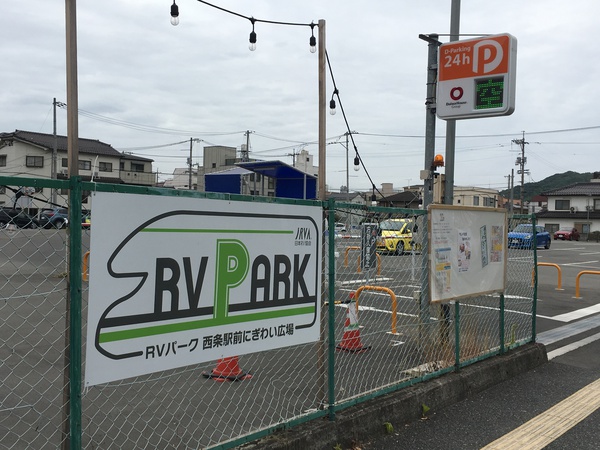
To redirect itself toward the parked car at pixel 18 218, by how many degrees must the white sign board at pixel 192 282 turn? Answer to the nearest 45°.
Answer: approximately 135° to its right

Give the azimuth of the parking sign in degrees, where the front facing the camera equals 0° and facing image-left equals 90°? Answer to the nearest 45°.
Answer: approximately 45°

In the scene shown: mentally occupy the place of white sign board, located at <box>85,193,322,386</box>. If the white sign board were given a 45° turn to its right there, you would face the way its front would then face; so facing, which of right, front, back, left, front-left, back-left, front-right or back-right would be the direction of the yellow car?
back-left

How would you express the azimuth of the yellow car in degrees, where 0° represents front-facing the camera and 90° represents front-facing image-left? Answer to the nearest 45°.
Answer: approximately 45°

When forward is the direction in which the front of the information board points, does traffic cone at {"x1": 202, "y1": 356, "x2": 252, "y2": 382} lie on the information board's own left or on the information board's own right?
on the information board's own right

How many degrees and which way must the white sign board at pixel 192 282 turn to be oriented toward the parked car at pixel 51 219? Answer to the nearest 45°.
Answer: approximately 180°

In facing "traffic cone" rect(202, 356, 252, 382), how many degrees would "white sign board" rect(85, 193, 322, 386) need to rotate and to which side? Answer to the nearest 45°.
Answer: approximately 135° to its left

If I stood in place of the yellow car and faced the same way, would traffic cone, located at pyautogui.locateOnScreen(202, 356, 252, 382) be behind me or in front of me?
in front

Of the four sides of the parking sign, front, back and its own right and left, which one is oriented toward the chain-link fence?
front
